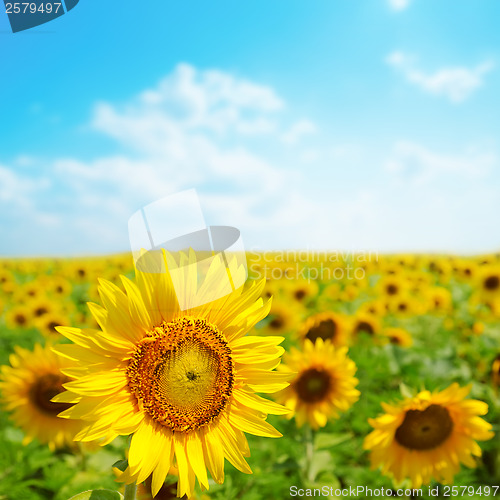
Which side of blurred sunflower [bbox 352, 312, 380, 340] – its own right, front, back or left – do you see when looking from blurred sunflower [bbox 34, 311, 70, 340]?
right

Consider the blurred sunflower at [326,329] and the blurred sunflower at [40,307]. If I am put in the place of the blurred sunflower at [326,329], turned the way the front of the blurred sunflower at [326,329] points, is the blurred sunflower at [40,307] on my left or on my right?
on my right

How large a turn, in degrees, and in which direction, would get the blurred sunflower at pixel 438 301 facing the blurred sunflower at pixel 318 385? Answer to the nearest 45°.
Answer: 0° — it already faces it

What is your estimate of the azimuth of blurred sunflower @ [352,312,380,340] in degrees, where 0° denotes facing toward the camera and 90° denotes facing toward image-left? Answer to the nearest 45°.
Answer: approximately 0°

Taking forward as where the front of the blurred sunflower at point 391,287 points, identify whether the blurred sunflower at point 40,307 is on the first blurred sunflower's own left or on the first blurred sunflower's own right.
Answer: on the first blurred sunflower's own right

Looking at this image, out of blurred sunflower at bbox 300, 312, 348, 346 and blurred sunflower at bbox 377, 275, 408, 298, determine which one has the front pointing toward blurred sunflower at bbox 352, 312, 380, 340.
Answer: blurred sunflower at bbox 377, 275, 408, 298
